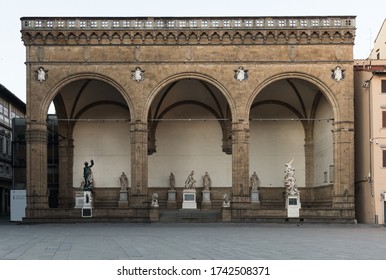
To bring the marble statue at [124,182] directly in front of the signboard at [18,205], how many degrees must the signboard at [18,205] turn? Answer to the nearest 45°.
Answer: approximately 135° to its left

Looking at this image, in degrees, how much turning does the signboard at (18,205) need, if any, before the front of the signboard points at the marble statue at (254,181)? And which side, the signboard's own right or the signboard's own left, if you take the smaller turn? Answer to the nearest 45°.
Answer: approximately 90° to the signboard's own left

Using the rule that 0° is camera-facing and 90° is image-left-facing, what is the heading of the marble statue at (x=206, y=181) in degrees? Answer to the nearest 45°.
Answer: approximately 0°

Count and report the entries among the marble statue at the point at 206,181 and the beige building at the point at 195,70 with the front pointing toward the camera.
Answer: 2

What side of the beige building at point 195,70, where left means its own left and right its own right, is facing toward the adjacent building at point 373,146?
left

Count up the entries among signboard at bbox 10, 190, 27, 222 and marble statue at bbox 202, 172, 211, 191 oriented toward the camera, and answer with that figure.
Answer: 2
